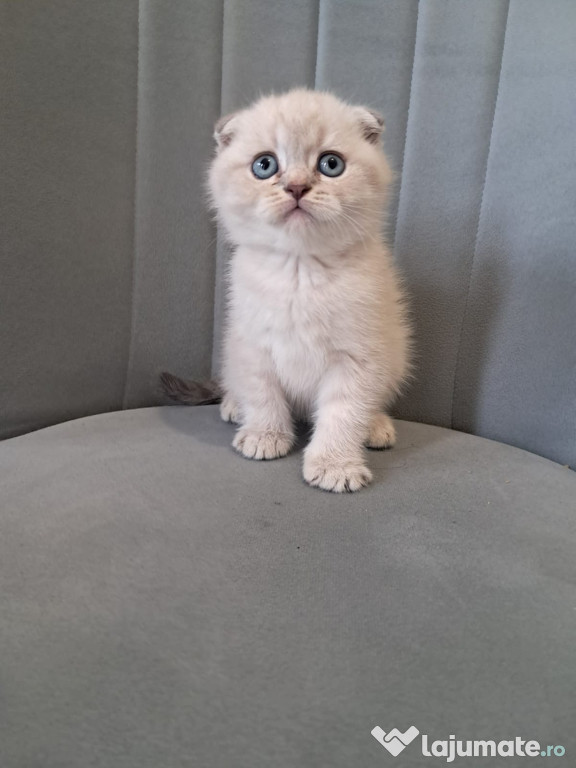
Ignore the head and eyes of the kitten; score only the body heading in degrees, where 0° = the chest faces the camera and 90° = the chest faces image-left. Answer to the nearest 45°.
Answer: approximately 0°

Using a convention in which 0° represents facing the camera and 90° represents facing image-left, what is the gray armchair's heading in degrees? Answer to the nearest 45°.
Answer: approximately 0°
